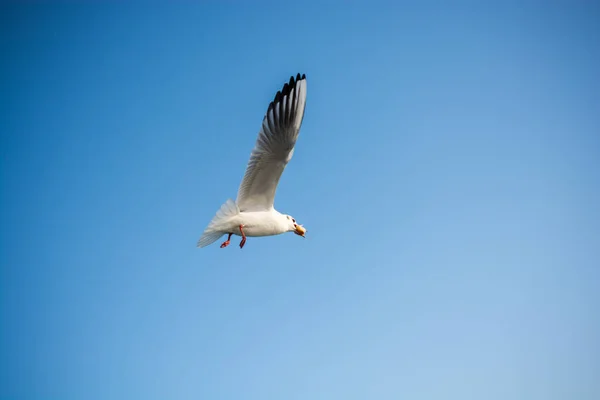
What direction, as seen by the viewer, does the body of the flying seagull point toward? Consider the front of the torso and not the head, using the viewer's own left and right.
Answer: facing to the right of the viewer
